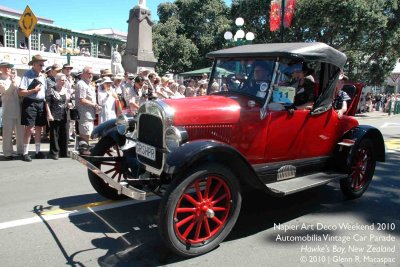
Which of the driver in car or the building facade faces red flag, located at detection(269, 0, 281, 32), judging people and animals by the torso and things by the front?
the building facade

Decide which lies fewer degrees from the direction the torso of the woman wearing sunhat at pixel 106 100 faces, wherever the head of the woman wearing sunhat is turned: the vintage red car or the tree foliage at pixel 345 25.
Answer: the vintage red car

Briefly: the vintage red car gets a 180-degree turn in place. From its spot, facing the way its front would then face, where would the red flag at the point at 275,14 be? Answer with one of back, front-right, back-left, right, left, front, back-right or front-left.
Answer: front-left

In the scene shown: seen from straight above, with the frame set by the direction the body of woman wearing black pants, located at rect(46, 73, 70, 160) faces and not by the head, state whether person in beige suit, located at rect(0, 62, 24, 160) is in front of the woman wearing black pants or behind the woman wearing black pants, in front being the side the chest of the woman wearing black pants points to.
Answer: behind

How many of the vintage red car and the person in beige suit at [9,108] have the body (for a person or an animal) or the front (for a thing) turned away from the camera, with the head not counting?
0

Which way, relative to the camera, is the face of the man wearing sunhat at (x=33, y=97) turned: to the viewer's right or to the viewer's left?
to the viewer's right

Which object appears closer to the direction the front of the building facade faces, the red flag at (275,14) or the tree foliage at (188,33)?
the red flag

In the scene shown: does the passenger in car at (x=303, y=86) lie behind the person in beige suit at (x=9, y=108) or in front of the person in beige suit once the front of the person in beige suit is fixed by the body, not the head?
in front

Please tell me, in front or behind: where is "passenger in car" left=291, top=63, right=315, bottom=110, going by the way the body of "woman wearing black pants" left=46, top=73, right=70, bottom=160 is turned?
in front
